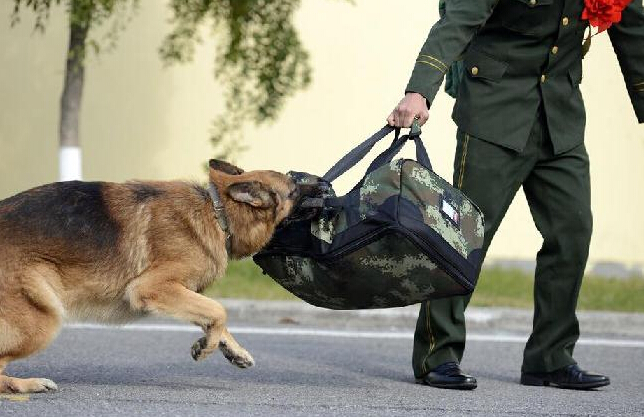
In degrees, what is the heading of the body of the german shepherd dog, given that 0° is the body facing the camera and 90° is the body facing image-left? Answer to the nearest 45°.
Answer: approximately 270°

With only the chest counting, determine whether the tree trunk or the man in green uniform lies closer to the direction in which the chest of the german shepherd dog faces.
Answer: the man in green uniform

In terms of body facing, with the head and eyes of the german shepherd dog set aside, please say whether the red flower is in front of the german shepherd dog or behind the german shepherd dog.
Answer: in front

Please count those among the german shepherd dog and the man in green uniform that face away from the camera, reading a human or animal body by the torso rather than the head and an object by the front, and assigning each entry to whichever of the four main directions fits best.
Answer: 0

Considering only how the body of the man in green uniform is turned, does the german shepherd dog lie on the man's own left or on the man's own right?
on the man's own right

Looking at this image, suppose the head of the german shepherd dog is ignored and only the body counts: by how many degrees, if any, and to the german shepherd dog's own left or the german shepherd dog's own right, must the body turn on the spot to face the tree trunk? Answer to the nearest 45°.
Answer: approximately 90° to the german shepherd dog's own left
